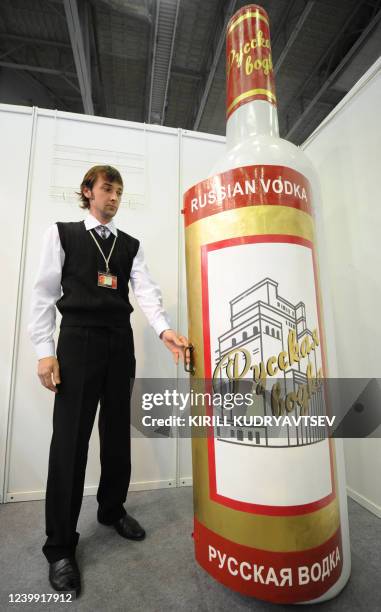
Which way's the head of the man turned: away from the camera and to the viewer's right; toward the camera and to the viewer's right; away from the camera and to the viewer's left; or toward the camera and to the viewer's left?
toward the camera and to the viewer's right

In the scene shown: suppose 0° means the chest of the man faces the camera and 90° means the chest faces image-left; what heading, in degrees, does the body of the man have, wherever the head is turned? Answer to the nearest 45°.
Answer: approximately 315°
